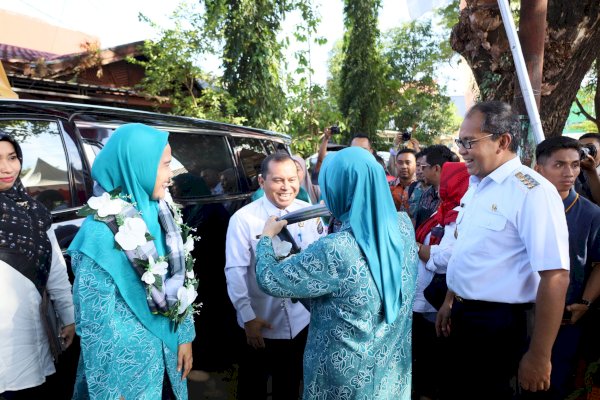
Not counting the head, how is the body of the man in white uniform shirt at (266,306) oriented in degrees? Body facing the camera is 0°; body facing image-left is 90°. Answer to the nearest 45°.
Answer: approximately 315°

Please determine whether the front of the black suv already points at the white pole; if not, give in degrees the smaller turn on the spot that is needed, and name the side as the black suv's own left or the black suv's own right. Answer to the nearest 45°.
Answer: approximately 135° to the black suv's own left

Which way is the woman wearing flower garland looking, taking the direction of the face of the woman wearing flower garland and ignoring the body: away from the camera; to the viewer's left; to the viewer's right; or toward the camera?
to the viewer's right

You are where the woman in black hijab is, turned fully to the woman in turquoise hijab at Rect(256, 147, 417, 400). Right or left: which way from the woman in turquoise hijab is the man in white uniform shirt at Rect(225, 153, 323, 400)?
left

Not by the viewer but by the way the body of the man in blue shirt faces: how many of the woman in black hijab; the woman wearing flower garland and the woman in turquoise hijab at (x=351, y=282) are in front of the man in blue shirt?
3

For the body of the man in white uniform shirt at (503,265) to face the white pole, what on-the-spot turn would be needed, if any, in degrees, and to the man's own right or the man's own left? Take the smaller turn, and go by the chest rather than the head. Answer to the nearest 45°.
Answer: approximately 135° to the man's own right

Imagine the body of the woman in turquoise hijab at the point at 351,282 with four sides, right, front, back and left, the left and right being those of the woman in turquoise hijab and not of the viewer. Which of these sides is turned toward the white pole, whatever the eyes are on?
right

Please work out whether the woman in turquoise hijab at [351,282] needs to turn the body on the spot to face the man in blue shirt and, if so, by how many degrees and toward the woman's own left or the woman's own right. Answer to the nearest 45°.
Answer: approximately 90° to the woman's own right

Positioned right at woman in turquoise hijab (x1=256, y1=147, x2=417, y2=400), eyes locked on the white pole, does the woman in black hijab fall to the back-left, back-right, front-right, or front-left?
back-left

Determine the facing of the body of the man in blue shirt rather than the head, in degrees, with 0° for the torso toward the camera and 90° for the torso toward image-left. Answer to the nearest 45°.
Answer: approximately 45°

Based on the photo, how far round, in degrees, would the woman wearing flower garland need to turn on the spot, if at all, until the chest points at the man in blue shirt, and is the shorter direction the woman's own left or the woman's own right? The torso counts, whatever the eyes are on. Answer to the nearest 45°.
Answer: approximately 45° to the woman's own left

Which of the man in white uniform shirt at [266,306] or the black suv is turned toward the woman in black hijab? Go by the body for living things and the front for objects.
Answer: the black suv
